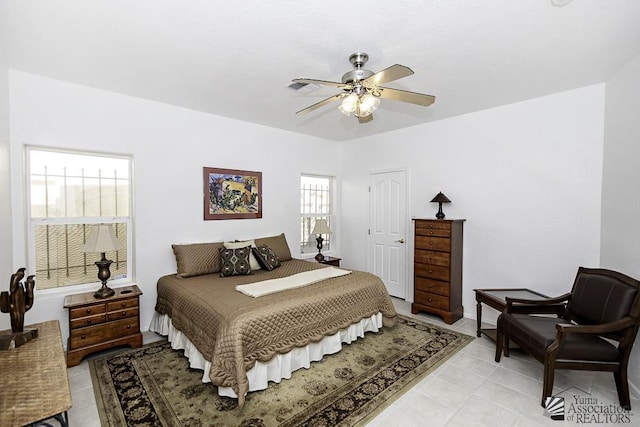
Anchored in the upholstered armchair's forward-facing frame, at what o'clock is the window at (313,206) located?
The window is roughly at 2 o'clock from the upholstered armchair.

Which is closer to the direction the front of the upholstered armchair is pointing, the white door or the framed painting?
the framed painting

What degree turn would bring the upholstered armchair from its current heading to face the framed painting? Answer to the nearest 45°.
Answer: approximately 45° to its right

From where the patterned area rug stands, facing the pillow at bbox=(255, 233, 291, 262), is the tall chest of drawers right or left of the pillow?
right

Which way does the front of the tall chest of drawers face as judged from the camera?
facing the viewer and to the left of the viewer

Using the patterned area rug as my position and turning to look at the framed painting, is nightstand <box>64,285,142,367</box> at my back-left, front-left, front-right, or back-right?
front-left

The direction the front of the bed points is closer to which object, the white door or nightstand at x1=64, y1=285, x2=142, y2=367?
the white door

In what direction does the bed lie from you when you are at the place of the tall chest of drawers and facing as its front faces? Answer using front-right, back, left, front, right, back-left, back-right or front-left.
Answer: front

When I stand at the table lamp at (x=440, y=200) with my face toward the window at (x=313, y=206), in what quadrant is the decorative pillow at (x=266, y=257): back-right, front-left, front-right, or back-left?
front-left

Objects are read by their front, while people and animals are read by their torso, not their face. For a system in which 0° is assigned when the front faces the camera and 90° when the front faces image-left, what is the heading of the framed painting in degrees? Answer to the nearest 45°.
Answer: approximately 315°

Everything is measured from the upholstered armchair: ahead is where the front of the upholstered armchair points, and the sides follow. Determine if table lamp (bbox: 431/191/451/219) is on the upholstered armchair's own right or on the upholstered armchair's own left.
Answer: on the upholstered armchair's own right

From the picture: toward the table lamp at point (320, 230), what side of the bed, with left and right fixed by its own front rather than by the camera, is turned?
left

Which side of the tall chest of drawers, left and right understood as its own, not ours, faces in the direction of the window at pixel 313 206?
right

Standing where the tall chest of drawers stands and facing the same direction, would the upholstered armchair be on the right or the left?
on its left

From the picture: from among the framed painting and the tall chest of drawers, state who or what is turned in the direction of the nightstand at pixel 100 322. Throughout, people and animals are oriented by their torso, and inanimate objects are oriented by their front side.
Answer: the tall chest of drawers
